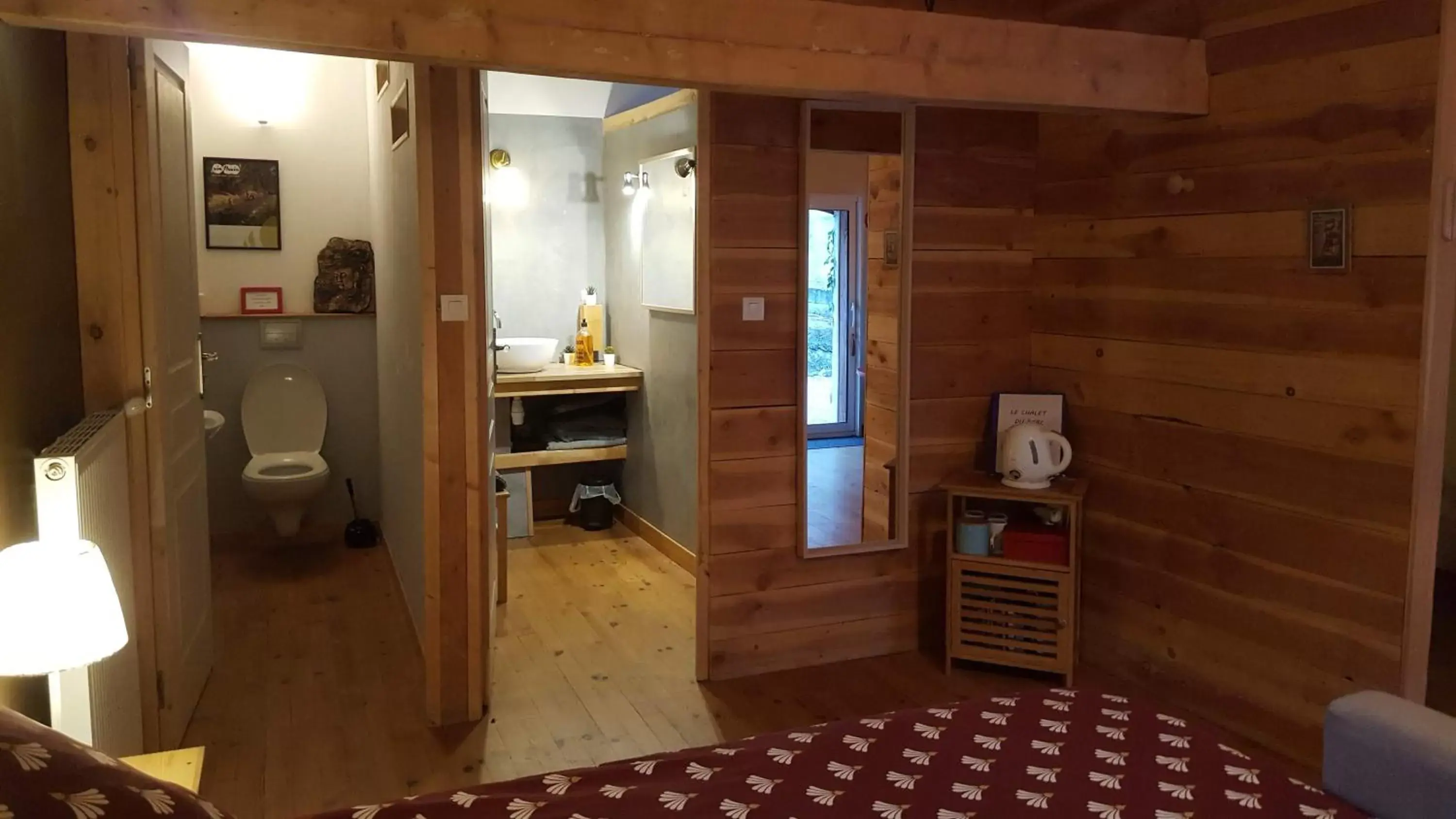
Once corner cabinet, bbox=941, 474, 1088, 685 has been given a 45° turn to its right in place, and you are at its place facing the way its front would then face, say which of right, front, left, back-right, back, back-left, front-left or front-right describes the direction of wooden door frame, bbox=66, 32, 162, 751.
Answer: front

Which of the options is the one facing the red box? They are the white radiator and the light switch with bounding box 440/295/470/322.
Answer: the white radiator

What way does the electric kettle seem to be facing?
to the viewer's left

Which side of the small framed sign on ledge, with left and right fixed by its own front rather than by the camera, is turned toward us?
front

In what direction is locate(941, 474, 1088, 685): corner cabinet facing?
toward the camera

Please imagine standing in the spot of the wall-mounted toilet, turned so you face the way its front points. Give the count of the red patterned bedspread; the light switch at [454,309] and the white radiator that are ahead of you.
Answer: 3

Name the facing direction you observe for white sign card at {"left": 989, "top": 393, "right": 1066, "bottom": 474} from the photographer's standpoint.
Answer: facing the viewer

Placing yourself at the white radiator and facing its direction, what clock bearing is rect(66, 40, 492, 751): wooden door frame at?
The wooden door frame is roughly at 11 o'clock from the white radiator.

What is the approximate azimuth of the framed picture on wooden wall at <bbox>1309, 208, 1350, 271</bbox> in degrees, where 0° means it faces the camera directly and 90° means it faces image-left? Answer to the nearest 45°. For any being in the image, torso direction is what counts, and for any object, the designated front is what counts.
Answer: approximately 45°

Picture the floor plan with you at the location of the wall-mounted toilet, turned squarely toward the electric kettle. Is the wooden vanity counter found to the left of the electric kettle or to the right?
left

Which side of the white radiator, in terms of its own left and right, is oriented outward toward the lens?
right
